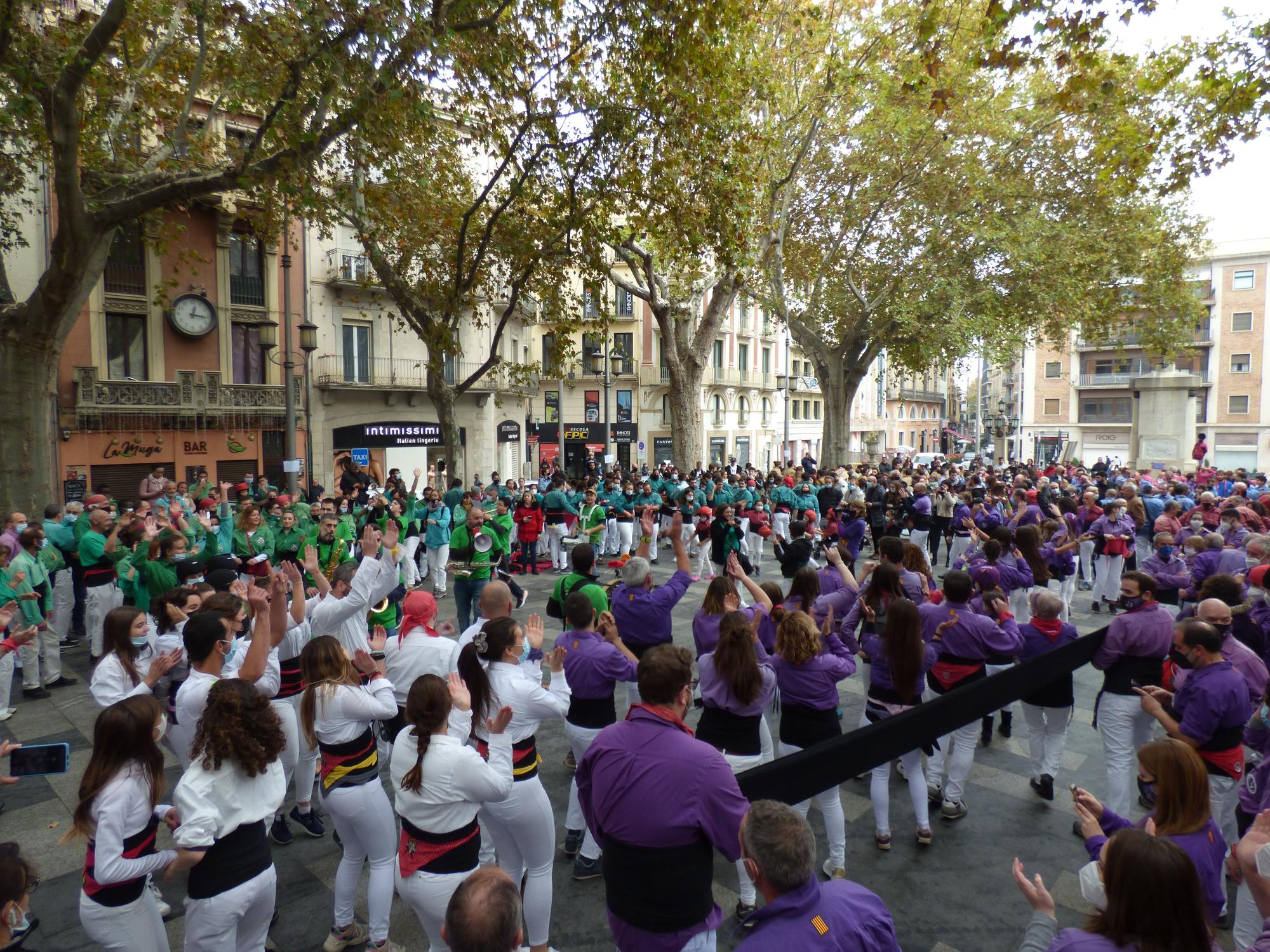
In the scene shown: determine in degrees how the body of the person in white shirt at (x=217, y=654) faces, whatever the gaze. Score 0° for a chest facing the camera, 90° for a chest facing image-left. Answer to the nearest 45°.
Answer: approximately 225°

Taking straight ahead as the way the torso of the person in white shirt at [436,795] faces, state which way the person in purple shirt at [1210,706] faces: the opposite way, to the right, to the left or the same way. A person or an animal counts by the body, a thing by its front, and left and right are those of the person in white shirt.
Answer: to the left

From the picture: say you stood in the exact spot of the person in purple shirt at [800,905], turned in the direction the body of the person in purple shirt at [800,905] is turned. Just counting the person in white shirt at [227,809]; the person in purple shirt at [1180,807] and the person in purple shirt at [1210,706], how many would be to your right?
2

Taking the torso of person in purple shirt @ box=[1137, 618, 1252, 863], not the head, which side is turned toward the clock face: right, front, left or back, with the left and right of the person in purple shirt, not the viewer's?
front

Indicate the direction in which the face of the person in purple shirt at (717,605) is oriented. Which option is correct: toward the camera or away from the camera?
away from the camera

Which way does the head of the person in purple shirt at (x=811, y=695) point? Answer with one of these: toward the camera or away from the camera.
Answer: away from the camera

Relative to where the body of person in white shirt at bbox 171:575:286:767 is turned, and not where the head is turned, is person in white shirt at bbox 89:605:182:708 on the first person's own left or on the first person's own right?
on the first person's own left

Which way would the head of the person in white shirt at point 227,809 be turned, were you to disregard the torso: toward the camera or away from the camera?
away from the camera

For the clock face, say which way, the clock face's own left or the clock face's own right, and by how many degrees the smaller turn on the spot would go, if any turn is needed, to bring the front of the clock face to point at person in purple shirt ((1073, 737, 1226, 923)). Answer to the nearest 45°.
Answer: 0° — it already faces them

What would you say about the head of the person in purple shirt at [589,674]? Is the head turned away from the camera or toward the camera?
away from the camera

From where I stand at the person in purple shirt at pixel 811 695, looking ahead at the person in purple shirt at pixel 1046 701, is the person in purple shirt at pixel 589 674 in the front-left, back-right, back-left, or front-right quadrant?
back-left
